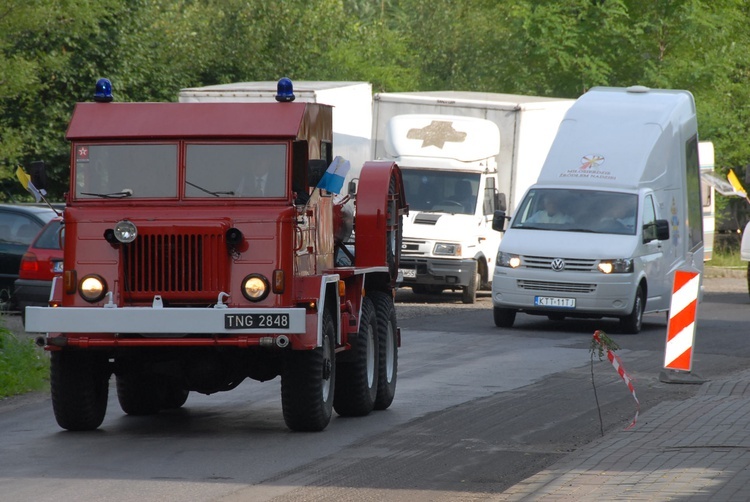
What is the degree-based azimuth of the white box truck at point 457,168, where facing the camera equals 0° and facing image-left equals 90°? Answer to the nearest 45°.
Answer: approximately 45°

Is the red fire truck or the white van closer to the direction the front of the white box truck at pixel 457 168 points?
the red fire truck

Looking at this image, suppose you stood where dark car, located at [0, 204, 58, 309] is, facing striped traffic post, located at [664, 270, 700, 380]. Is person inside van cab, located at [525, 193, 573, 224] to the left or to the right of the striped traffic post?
left

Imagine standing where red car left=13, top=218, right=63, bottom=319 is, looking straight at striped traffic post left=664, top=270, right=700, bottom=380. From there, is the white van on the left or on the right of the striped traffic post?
left

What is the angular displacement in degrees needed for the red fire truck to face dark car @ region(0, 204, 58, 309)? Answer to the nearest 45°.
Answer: approximately 180°

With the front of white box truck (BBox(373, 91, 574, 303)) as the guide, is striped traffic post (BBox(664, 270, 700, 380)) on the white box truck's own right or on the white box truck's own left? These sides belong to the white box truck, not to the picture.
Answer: on the white box truck's own left

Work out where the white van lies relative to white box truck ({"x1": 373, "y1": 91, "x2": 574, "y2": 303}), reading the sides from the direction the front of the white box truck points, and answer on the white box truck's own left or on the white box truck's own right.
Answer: on the white box truck's own left

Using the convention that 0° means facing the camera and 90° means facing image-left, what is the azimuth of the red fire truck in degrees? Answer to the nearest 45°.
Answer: approximately 0°
